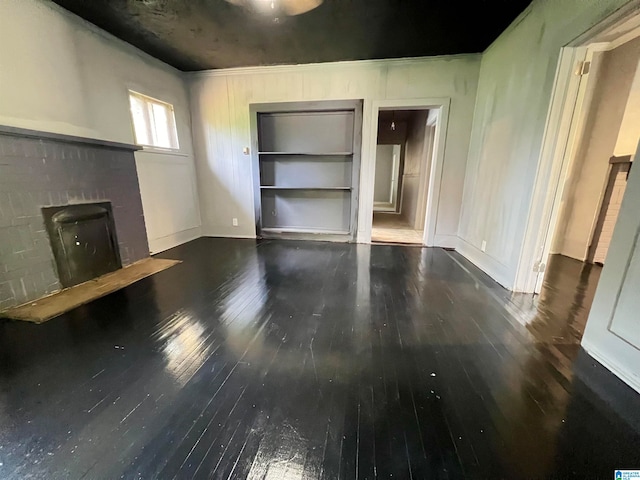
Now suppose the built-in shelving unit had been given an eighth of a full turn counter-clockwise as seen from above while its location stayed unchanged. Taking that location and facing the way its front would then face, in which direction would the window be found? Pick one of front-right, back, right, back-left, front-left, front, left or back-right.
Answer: back-right

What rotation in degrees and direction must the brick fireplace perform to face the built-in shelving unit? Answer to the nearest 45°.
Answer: approximately 45° to its left

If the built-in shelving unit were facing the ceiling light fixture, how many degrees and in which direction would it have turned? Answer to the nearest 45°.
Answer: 0° — it already faces it

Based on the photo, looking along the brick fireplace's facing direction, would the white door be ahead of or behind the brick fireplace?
ahead

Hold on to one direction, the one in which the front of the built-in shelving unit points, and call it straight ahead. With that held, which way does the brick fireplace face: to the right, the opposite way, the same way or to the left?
to the left

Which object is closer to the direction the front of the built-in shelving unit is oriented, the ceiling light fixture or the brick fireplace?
the ceiling light fixture

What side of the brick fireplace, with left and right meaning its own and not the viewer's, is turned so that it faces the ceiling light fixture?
front

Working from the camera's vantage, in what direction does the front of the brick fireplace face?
facing the viewer and to the right of the viewer

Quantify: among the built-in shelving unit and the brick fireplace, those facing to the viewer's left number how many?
0

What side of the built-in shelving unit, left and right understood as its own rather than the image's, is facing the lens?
front

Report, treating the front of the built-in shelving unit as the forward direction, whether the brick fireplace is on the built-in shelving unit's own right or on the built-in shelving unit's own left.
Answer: on the built-in shelving unit's own right
